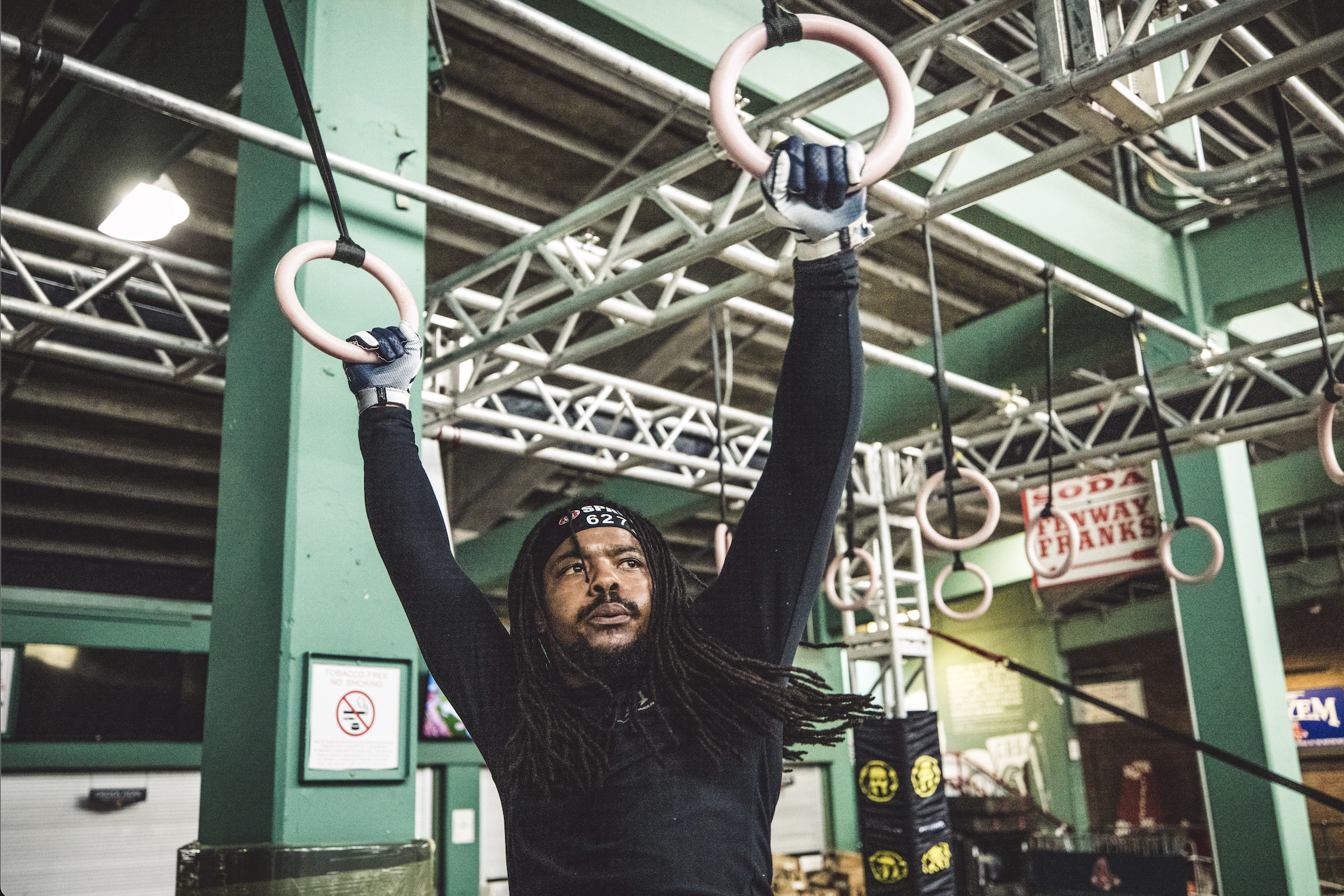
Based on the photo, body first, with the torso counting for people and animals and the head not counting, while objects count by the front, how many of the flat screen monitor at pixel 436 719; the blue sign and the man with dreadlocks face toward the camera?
3

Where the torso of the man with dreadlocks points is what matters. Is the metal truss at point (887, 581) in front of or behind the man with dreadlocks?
behind

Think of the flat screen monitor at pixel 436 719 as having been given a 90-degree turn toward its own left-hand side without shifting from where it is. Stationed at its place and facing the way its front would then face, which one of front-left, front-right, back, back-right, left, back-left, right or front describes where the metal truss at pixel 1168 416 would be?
front-right

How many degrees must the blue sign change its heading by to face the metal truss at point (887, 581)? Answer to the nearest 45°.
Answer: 0° — it already faces it

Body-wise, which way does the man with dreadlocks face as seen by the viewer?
toward the camera

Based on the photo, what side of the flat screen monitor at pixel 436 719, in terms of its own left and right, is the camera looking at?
front

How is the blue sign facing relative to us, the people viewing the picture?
facing the viewer

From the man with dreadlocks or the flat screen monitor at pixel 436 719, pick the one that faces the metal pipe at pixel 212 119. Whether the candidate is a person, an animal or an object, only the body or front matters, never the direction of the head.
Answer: the flat screen monitor

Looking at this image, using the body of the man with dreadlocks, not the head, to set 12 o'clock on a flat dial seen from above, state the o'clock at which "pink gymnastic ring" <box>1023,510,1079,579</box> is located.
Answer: The pink gymnastic ring is roughly at 7 o'clock from the man with dreadlocks.

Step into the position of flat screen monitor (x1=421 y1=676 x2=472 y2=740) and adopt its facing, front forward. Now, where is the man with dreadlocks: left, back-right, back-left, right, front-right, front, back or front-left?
front

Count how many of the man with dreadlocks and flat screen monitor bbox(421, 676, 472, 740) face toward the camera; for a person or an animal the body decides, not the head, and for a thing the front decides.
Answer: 2
